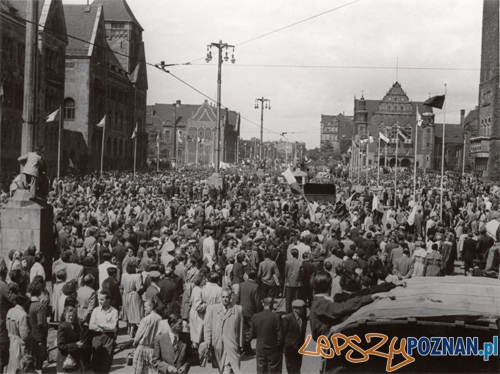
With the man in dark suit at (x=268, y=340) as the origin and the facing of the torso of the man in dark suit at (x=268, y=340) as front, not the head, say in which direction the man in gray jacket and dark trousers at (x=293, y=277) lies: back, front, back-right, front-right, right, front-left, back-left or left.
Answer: front

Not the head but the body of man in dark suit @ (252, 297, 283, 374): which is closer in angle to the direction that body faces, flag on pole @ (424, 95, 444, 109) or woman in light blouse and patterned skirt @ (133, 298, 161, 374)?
the flag on pole

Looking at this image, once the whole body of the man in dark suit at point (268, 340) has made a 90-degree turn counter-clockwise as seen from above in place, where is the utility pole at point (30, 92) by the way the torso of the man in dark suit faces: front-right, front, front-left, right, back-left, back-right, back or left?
front-right

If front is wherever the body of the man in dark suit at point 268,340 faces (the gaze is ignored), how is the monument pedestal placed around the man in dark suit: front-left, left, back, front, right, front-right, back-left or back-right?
front-left

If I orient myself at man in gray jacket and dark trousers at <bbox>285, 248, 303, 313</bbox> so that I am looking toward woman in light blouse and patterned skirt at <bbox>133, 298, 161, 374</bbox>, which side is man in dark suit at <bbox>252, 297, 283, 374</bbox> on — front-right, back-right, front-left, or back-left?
front-left

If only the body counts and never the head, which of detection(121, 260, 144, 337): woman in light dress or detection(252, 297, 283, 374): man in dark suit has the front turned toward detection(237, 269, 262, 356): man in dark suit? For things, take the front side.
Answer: detection(252, 297, 283, 374): man in dark suit

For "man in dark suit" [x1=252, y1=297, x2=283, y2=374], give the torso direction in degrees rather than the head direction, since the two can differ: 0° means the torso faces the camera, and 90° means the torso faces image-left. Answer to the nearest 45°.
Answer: approximately 180°

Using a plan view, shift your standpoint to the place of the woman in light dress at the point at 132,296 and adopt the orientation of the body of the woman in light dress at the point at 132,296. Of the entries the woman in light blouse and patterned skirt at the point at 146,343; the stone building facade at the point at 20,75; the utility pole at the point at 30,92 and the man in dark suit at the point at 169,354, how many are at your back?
2

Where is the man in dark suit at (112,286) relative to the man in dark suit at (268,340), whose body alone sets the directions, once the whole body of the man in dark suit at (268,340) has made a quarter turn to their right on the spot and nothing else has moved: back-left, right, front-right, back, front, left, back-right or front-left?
back-left

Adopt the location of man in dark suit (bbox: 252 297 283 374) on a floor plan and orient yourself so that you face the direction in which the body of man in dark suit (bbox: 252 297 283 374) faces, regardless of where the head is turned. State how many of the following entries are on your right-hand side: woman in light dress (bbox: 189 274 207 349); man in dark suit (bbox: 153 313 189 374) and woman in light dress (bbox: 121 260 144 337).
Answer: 0

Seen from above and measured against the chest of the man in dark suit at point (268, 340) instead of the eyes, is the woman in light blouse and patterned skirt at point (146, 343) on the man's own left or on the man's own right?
on the man's own left
